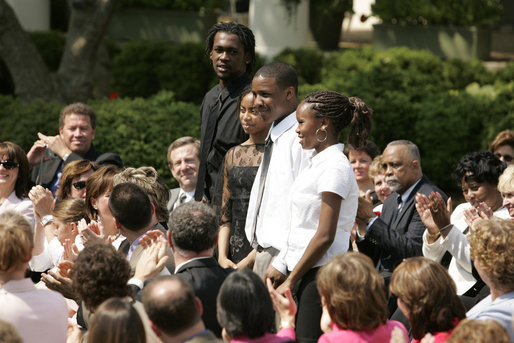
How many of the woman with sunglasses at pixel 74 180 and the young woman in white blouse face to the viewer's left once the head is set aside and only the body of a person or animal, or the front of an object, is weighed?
1

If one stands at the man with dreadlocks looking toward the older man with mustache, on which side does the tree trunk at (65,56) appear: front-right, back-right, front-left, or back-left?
back-left

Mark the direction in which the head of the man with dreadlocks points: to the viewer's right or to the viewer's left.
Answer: to the viewer's left

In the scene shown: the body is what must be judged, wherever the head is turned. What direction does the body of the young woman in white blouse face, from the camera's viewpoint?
to the viewer's left

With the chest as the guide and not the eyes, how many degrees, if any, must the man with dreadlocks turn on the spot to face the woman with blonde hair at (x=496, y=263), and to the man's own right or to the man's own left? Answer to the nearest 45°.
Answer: approximately 90° to the man's own left

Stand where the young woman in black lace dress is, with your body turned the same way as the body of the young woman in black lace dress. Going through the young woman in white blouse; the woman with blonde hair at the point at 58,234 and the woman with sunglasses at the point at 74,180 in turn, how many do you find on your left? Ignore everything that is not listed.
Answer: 1

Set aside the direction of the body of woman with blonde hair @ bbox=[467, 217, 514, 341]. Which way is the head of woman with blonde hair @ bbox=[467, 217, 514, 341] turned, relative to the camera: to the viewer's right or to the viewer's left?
to the viewer's left

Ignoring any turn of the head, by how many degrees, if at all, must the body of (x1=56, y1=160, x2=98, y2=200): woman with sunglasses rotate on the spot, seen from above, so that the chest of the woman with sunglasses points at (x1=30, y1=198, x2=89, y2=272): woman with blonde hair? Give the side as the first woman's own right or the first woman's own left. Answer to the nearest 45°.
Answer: approximately 45° to the first woman's own right

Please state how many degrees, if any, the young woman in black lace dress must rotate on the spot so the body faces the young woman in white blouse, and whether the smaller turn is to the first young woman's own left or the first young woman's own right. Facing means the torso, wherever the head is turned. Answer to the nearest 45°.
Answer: approximately 90° to the first young woman's own left

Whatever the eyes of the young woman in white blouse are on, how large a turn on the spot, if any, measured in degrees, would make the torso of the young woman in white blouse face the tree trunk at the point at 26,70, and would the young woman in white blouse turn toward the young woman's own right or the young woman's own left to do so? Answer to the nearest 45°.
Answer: approximately 45° to the young woman's own right
